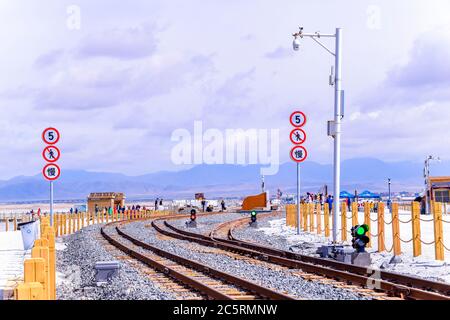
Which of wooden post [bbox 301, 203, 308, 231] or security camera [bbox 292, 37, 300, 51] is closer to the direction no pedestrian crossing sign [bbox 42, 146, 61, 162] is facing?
the security camera

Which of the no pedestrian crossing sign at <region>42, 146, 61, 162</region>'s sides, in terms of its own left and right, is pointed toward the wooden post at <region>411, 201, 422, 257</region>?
left

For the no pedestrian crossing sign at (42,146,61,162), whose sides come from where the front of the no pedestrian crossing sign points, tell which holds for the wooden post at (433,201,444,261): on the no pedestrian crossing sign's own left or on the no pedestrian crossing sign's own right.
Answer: on the no pedestrian crossing sign's own left

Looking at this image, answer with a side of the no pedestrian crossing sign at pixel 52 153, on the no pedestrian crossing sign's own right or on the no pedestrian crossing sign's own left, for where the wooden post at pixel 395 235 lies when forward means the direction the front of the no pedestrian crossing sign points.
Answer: on the no pedestrian crossing sign's own left

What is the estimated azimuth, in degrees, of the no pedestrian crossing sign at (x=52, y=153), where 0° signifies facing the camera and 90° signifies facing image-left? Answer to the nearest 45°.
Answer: approximately 0°

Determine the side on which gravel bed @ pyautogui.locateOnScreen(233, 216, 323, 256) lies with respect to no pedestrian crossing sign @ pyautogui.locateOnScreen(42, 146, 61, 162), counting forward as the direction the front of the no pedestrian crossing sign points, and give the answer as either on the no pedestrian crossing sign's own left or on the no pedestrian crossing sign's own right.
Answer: on the no pedestrian crossing sign's own left

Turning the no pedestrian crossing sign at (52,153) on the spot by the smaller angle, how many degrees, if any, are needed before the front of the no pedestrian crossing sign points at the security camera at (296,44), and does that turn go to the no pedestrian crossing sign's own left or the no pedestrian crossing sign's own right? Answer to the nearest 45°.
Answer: approximately 90° to the no pedestrian crossing sign's own left

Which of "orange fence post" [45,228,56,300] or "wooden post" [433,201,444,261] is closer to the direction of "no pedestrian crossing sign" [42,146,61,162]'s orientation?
the orange fence post
